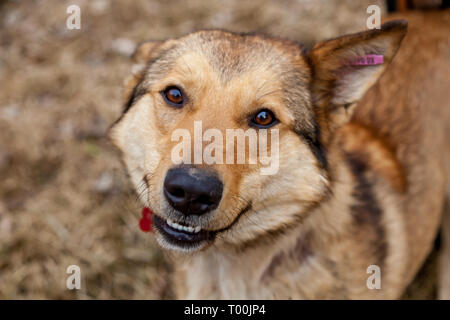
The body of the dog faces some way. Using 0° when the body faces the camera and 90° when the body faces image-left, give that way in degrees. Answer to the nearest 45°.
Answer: approximately 45°
